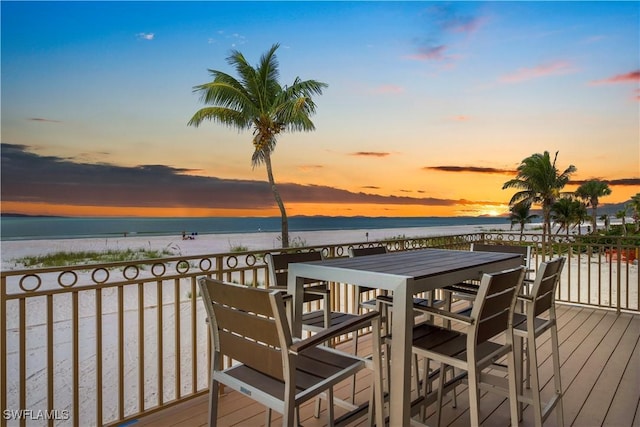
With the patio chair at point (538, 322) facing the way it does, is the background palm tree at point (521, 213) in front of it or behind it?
in front

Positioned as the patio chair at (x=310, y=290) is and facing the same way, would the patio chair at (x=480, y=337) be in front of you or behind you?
in front

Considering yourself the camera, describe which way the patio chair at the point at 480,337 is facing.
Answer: facing away from the viewer and to the left of the viewer

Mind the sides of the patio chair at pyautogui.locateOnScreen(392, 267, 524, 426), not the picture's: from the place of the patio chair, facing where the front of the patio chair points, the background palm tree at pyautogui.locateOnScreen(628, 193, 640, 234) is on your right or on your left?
on your right

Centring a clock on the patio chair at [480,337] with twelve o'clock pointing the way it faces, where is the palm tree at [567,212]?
The palm tree is roughly at 2 o'clock from the patio chair.

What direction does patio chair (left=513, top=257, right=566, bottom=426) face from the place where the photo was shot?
facing away from the viewer and to the left of the viewer

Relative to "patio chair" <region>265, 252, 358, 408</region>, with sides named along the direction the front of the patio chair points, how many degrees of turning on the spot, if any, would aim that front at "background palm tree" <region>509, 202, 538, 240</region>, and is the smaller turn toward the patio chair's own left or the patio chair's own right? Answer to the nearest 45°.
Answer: approximately 90° to the patio chair's own left

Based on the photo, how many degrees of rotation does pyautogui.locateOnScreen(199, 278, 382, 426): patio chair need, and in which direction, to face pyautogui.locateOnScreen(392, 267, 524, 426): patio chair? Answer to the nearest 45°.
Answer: approximately 45° to its right

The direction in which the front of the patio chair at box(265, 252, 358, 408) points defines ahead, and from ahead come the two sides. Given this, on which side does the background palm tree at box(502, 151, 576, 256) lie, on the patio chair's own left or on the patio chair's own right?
on the patio chair's own left

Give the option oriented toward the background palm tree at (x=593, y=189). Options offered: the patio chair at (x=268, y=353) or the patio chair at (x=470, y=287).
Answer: the patio chair at (x=268, y=353)
